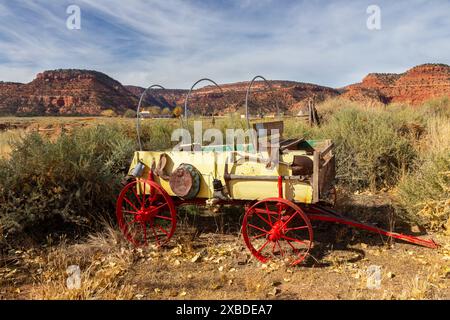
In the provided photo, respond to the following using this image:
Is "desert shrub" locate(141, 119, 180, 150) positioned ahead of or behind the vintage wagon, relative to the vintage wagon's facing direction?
behind

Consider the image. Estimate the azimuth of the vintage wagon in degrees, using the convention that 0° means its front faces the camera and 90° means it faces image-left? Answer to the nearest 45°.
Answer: approximately 315°

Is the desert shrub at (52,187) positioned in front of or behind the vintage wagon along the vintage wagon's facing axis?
behind

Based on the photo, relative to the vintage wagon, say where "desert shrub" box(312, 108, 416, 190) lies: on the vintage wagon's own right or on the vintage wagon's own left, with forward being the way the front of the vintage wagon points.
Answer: on the vintage wagon's own left
